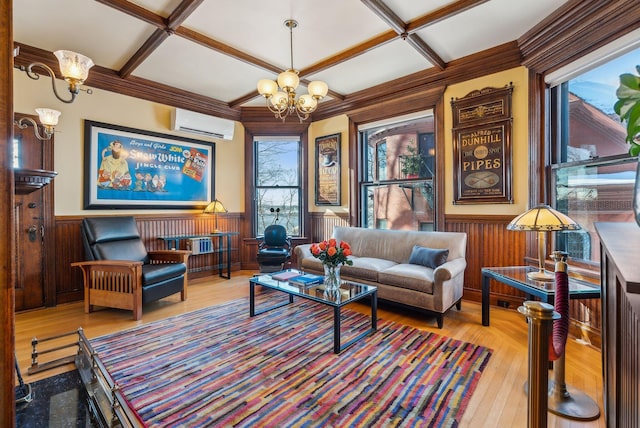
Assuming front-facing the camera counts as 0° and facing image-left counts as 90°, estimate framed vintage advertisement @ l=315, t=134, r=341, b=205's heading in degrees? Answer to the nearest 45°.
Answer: approximately 45°

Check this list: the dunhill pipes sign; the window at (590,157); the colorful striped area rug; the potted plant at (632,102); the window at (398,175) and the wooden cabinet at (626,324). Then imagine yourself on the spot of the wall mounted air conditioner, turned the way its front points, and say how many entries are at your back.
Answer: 0

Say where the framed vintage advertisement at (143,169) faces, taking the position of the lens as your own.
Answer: facing the viewer and to the right of the viewer

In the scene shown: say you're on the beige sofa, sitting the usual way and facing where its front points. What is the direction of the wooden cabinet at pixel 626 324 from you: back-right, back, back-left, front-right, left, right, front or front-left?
front-left

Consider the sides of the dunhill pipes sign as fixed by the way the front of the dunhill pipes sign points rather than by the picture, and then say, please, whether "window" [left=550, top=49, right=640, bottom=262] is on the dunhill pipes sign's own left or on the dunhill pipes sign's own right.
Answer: on the dunhill pipes sign's own left

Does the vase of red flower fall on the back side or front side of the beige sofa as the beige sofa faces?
on the front side
